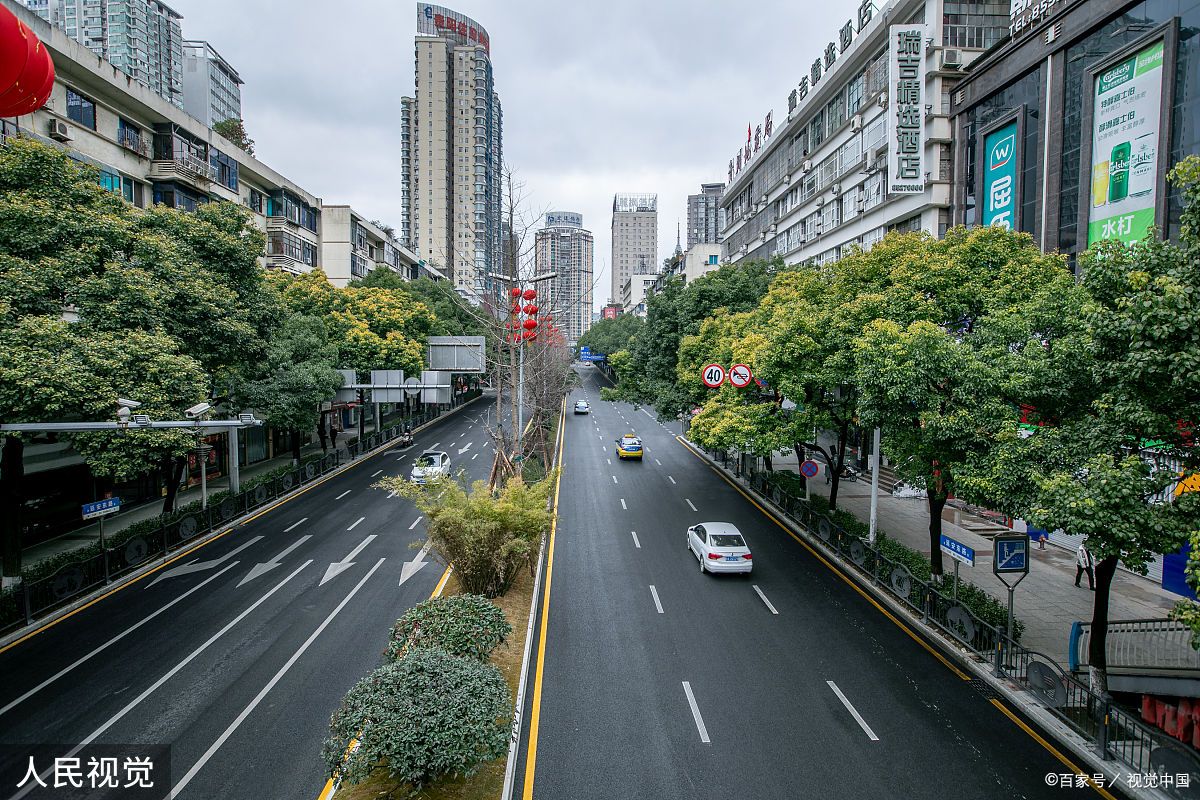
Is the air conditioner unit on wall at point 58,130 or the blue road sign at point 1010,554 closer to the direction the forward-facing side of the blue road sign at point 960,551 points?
the air conditioner unit on wall

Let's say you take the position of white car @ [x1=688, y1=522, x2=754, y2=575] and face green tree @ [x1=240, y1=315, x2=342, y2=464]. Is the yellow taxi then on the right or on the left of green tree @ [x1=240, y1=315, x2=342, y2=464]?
right

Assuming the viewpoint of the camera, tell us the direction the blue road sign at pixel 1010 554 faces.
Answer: facing the viewer

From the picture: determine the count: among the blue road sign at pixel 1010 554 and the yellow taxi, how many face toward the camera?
1

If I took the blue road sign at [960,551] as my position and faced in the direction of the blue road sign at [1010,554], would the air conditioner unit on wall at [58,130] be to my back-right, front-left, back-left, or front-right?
back-right

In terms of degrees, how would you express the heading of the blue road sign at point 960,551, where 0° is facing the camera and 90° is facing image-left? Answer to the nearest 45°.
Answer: approximately 45°

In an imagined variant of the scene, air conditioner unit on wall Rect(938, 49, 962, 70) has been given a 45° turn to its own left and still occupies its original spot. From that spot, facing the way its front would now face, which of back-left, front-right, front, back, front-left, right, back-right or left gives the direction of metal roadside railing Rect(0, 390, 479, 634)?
right

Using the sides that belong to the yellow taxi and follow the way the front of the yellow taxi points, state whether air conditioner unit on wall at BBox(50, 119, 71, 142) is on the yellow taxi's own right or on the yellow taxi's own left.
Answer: on the yellow taxi's own left
